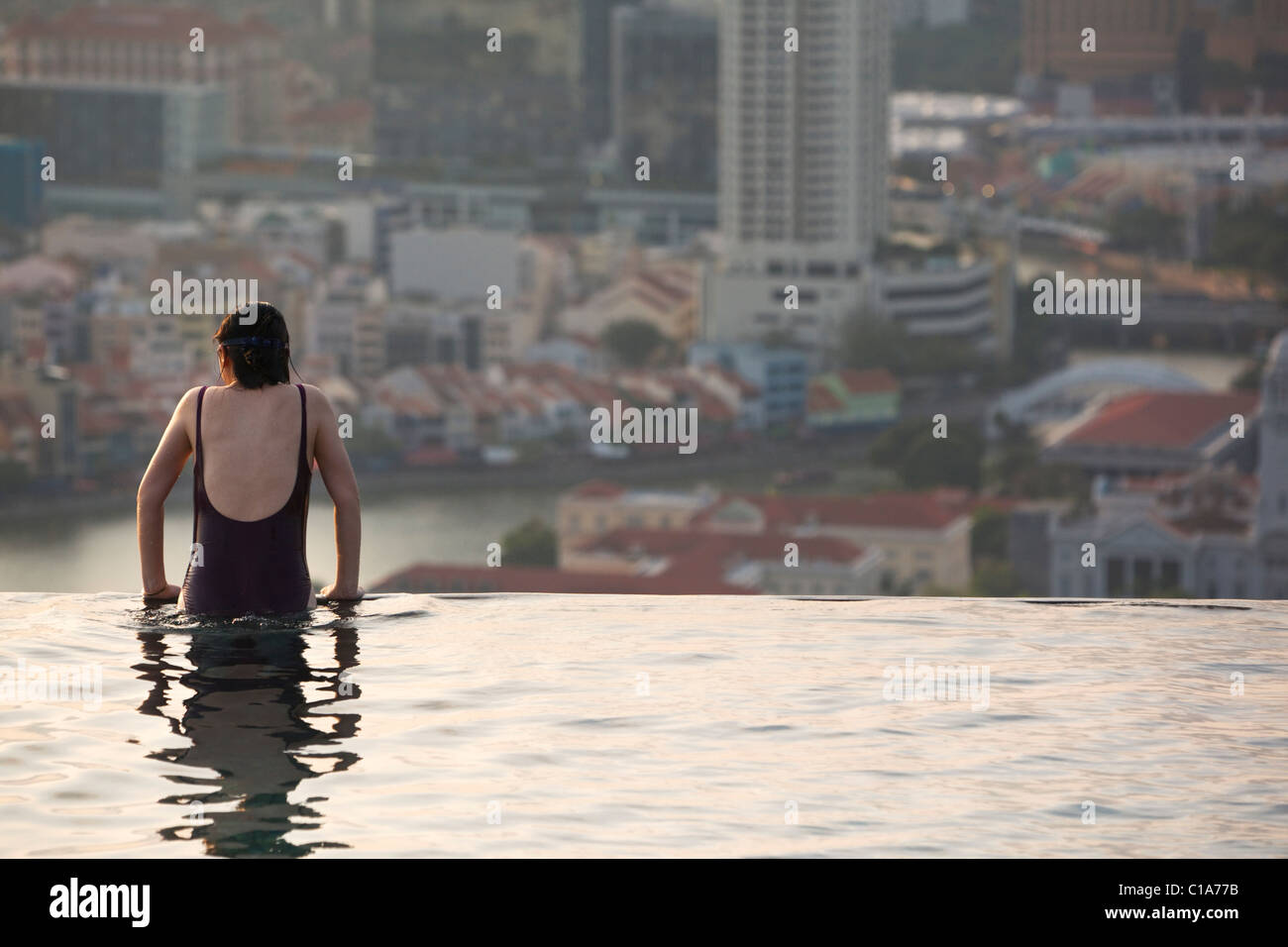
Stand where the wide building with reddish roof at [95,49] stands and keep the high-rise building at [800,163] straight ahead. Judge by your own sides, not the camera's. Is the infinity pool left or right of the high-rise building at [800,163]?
right

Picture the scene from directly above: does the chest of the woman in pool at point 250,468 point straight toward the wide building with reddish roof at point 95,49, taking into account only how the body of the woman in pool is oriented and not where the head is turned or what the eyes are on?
yes

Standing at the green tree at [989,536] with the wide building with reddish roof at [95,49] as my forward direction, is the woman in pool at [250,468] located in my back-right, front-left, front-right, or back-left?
back-left

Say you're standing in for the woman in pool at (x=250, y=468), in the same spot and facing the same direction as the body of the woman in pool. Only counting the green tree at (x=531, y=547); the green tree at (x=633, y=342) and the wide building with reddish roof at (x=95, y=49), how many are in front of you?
3

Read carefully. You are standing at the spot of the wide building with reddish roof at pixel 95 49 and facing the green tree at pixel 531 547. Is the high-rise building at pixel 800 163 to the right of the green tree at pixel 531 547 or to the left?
left

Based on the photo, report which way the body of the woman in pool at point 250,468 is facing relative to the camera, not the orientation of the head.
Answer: away from the camera

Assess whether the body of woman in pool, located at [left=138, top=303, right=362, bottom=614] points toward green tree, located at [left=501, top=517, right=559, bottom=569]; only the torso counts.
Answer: yes

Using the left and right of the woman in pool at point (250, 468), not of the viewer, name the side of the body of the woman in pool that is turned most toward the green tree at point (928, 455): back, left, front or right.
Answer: front

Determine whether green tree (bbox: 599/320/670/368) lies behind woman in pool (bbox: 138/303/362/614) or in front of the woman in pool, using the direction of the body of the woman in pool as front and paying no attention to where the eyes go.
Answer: in front
